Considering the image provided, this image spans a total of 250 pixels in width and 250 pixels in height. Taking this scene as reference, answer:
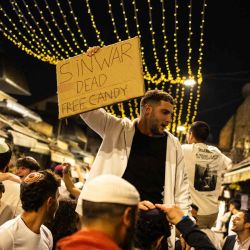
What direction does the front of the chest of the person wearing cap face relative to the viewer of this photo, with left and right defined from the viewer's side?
facing away from the viewer and to the right of the viewer

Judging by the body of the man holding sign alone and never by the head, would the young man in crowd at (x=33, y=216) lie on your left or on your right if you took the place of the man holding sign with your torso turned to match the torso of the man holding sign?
on your right

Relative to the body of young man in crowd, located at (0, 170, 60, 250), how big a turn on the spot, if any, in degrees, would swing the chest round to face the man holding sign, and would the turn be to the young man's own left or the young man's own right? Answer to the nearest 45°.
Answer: approximately 45° to the young man's own right

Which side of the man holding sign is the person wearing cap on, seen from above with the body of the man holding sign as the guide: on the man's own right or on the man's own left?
on the man's own right

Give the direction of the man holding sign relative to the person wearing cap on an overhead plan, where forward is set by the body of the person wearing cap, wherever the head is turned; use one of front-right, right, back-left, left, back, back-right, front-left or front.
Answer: front-left

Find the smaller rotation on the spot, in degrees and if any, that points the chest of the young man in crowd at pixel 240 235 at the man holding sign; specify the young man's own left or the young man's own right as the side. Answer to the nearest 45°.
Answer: approximately 45° to the young man's own left

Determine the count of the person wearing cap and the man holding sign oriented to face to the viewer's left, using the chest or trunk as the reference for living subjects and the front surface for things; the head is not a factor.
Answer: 0

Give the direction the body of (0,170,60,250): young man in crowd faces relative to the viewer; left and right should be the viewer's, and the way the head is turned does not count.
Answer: facing away from the viewer and to the right of the viewer

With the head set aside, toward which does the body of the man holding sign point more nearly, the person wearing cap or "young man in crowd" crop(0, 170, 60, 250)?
the person wearing cap

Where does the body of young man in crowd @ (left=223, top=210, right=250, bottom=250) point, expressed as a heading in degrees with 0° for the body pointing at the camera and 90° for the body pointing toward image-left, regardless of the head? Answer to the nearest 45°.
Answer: approximately 45°
